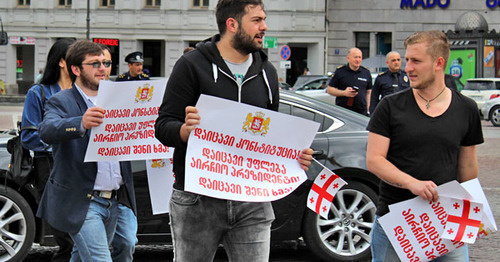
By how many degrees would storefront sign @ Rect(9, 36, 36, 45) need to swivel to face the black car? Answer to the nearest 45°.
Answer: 0° — it already faces it

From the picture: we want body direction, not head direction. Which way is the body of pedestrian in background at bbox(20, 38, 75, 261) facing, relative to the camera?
to the viewer's right

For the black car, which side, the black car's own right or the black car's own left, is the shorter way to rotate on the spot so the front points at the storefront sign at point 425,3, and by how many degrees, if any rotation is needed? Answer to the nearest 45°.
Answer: approximately 90° to the black car's own right

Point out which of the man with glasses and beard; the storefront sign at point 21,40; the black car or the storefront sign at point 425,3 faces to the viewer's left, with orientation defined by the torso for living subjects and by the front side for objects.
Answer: the black car

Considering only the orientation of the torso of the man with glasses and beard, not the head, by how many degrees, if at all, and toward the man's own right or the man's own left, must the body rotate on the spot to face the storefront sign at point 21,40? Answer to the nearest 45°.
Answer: approximately 135° to the man's own left

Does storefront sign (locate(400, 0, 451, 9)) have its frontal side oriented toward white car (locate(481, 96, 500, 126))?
yes

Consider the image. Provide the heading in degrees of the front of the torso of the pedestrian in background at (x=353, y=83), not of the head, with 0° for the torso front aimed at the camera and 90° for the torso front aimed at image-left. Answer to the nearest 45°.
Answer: approximately 315°

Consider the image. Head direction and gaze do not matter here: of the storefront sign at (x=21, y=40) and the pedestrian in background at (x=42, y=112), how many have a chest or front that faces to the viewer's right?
1

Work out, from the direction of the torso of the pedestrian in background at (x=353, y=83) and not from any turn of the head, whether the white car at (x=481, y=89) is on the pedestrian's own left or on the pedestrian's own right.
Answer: on the pedestrian's own left

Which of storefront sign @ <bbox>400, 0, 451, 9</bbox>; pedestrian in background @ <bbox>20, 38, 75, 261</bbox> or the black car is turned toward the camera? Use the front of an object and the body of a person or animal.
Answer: the storefront sign

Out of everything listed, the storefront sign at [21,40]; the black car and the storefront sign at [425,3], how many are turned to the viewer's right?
0

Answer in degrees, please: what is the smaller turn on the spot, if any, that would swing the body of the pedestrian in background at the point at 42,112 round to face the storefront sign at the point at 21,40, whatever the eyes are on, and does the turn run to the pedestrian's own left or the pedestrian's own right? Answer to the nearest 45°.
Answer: approximately 90° to the pedestrian's own left

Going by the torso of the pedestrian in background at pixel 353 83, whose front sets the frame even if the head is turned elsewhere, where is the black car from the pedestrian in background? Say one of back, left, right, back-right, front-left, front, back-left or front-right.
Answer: front-right
